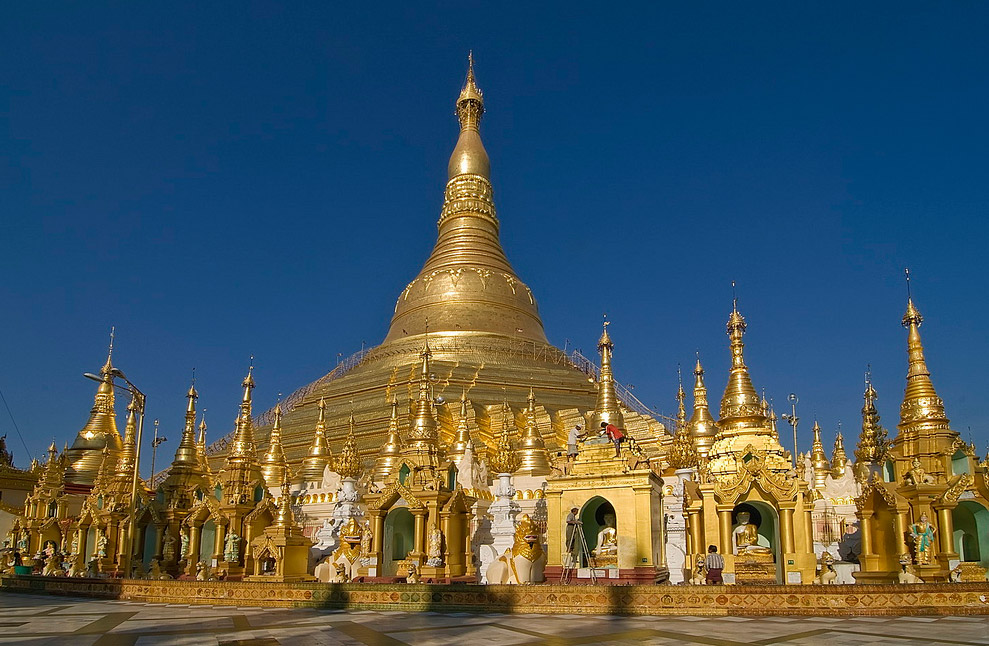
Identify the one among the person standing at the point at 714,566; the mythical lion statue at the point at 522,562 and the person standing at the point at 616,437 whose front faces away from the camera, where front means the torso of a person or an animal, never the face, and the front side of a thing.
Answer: the person standing at the point at 714,566

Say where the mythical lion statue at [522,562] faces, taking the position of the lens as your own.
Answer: facing the viewer and to the right of the viewer

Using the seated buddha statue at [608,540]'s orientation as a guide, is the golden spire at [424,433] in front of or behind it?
behind

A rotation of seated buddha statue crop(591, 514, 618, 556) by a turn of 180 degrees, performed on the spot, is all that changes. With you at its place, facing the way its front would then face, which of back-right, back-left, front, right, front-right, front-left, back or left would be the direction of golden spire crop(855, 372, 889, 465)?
front-right

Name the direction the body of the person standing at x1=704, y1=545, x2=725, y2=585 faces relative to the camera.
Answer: away from the camera

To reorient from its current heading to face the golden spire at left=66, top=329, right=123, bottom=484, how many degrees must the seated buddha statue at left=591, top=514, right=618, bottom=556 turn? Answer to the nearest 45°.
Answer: approximately 135° to its right

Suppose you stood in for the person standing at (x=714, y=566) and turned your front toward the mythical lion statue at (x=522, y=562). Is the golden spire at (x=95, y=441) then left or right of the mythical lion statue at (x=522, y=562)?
right

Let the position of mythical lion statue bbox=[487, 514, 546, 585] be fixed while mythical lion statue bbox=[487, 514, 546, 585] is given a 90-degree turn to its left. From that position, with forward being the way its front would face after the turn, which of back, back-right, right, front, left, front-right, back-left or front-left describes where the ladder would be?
front

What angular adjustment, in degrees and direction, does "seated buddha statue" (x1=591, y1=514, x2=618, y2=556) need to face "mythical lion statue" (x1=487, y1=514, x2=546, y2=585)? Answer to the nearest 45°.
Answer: approximately 45° to its right

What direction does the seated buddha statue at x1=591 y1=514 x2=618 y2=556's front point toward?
toward the camera

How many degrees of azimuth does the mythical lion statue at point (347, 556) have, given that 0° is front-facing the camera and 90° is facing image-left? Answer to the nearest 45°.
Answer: approximately 315°

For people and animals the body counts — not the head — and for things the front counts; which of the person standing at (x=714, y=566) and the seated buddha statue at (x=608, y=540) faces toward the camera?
the seated buddha statue
